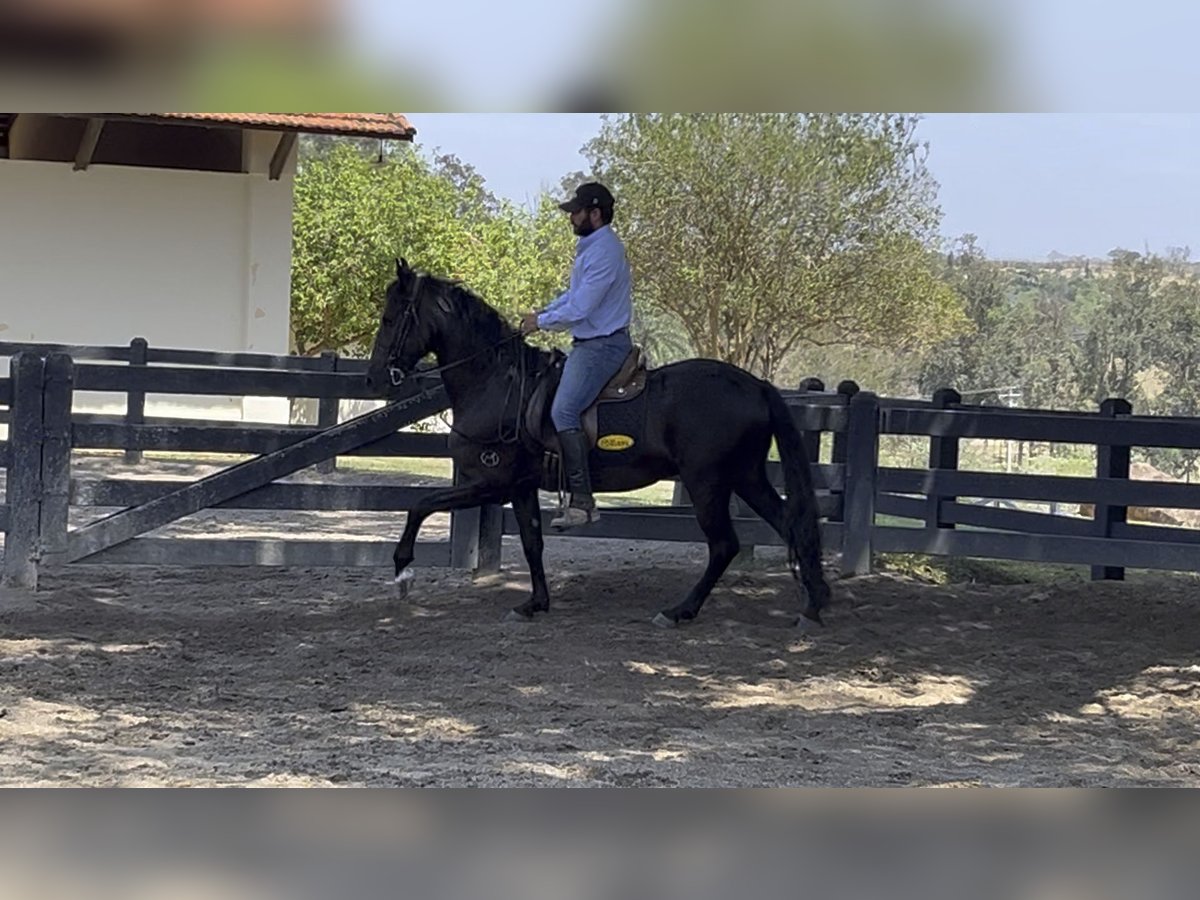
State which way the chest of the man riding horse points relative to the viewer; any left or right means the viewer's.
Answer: facing to the left of the viewer

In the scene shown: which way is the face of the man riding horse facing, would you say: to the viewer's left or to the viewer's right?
to the viewer's left

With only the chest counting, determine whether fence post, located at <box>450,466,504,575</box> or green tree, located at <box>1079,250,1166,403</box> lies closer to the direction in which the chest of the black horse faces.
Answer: the fence post

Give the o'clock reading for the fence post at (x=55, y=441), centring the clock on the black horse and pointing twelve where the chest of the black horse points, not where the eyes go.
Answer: The fence post is roughly at 12 o'clock from the black horse.

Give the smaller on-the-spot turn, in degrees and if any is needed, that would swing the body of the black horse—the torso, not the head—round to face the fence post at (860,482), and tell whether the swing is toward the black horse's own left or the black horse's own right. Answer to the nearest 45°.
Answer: approximately 135° to the black horse's own right

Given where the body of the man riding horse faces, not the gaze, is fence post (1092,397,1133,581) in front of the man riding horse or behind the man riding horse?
behind

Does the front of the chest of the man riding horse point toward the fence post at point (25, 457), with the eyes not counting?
yes

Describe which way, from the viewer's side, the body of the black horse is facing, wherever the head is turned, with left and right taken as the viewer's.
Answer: facing to the left of the viewer

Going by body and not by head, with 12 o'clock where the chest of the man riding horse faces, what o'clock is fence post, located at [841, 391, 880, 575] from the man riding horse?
The fence post is roughly at 5 o'clock from the man riding horse.

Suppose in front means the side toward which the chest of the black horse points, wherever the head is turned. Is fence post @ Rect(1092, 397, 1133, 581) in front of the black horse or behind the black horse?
behind
